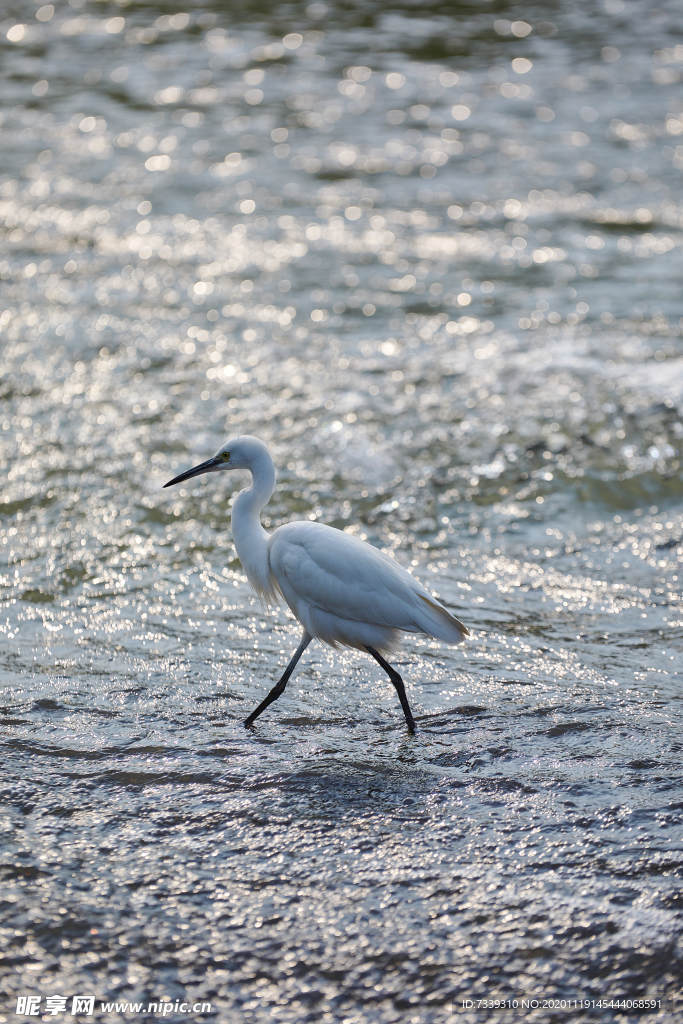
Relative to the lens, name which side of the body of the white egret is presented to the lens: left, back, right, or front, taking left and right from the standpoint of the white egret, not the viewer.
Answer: left
